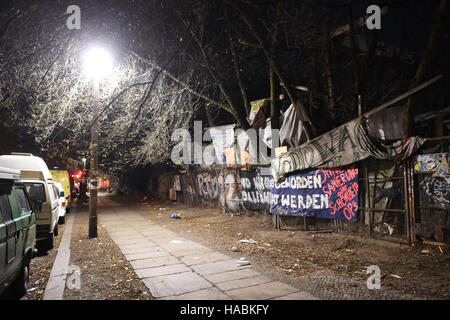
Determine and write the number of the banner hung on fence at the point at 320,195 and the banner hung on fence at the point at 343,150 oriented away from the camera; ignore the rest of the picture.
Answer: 0

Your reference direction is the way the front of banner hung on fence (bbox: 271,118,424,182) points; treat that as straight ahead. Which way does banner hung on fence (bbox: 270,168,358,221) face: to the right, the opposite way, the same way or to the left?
the same way

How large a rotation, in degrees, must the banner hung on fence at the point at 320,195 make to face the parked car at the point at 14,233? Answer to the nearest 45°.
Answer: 0° — it already faces it

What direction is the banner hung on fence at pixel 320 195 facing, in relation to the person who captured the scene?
facing the viewer and to the left of the viewer

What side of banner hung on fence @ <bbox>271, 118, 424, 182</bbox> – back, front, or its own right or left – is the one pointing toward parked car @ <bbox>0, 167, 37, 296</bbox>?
front
